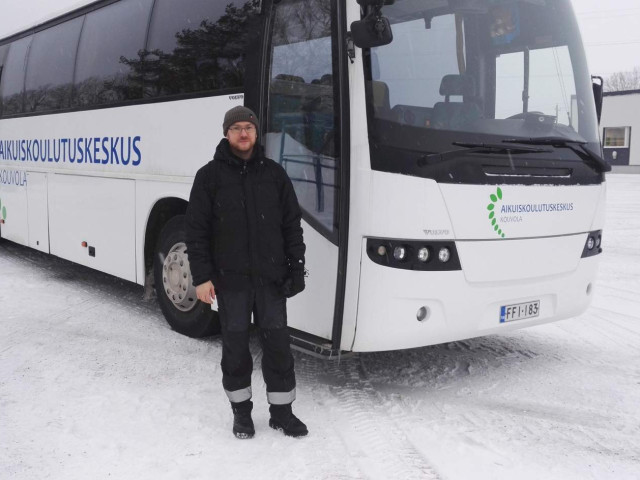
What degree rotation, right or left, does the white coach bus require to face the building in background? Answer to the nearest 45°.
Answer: approximately 90° to its left

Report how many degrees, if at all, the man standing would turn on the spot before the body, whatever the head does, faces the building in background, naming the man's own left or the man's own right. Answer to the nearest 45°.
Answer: approximately 135° to the man's own left

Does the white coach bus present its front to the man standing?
no

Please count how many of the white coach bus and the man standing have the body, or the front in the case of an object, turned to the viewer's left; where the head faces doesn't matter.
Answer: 0

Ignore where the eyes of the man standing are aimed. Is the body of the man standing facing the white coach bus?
no

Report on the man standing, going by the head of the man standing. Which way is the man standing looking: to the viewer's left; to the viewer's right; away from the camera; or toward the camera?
toward the camera

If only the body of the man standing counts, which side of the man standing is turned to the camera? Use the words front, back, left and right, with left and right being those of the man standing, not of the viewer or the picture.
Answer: front

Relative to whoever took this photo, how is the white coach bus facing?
facing the viewer and to the right of the viewer
